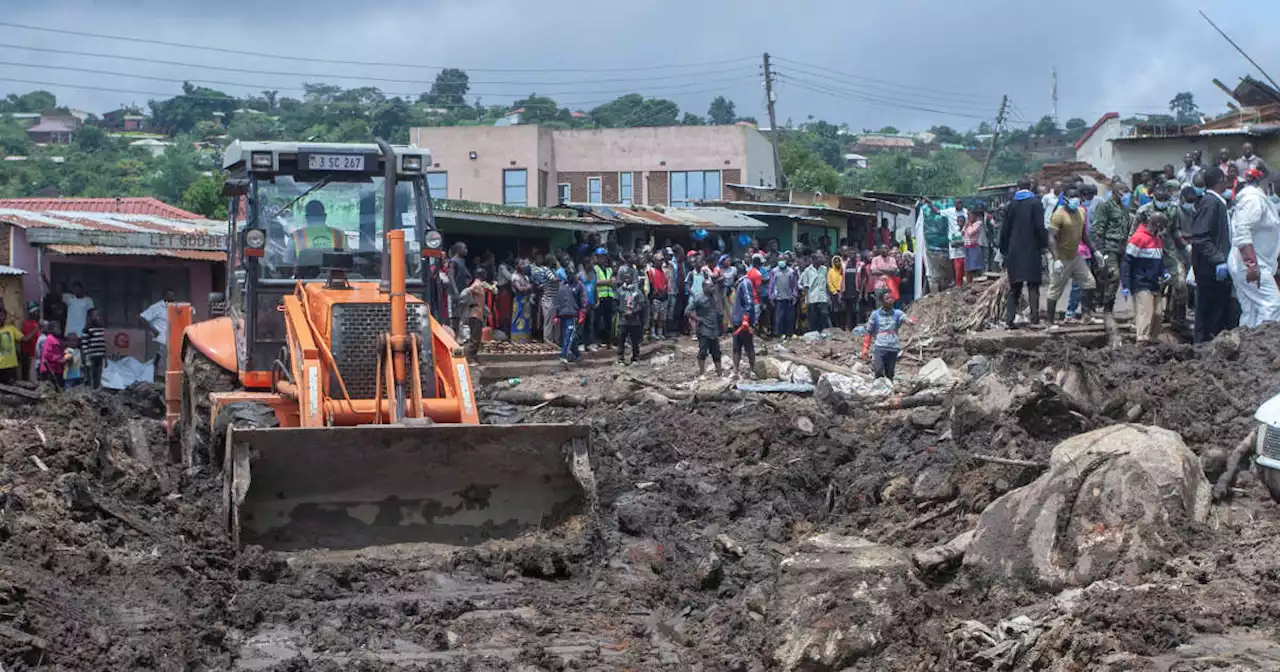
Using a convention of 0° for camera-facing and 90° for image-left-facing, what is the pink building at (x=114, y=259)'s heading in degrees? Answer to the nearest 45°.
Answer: approximately 0°

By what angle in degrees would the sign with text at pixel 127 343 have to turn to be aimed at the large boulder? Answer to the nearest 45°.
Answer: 0° — it already faces it

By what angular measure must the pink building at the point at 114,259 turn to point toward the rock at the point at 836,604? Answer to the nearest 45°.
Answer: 0° — it already faces it

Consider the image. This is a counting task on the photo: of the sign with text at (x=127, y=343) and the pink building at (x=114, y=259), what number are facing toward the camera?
2

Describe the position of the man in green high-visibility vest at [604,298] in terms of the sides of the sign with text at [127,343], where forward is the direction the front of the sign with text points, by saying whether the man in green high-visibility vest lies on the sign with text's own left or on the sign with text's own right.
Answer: on the sign with text's own left

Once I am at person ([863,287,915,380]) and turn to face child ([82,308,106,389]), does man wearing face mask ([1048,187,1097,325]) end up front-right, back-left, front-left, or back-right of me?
back-right

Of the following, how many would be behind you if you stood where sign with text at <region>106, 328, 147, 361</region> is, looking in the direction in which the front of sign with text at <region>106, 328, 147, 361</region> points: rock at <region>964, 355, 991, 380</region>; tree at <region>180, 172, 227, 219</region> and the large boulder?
1

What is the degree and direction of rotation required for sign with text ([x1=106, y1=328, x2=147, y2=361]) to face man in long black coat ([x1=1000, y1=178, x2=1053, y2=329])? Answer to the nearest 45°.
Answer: approximately 45° to its left

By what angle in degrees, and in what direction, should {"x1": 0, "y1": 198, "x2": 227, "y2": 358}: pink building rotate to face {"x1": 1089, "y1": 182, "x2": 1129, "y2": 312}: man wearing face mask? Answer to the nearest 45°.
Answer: approximately 45° to its left

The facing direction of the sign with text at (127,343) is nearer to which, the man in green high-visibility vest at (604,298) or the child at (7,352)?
the child

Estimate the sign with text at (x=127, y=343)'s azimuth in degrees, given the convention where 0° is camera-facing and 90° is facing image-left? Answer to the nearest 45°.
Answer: approximately 0°
